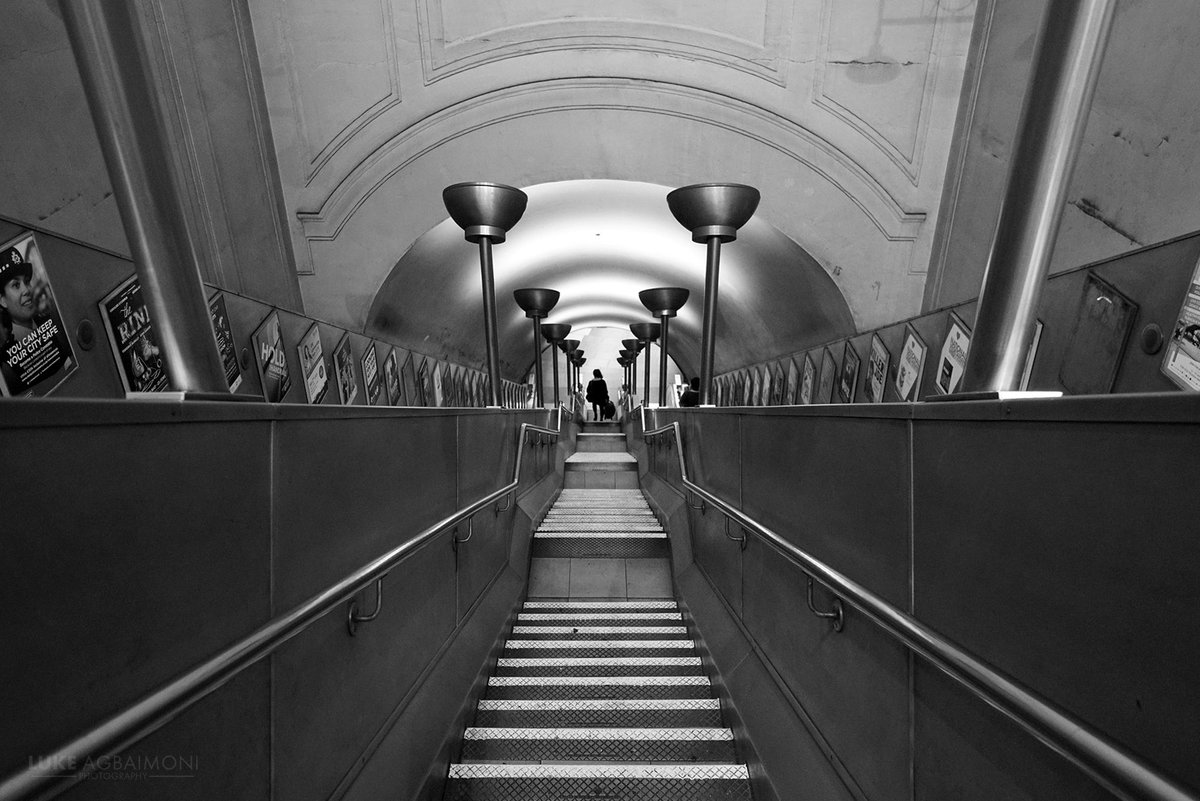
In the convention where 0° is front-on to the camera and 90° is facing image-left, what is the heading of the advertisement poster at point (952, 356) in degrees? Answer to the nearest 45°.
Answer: approximately 45°

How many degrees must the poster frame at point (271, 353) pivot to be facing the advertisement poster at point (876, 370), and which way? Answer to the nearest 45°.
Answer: approximately 45° to its left

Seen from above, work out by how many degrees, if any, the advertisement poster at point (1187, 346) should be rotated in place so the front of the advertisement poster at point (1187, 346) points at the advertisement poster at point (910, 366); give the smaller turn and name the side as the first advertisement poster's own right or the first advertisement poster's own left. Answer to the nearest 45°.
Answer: approximately 90° to the first advertisement poster's own right

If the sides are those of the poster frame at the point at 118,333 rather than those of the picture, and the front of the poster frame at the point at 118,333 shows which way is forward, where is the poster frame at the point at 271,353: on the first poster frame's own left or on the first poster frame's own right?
on the first poster frame's own left

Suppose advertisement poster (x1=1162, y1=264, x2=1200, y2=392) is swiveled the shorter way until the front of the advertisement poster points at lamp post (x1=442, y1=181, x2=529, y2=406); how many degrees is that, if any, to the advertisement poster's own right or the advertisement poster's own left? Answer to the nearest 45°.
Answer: approximately 45° to the advertisement poster's own right

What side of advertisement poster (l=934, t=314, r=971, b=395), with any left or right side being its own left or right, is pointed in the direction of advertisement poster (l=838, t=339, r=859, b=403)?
right

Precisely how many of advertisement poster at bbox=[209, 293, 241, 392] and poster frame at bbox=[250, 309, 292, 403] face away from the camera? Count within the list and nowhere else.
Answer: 0
